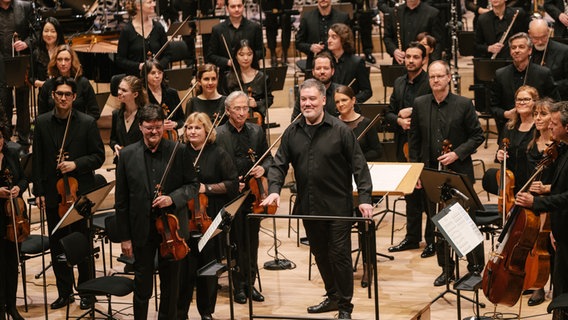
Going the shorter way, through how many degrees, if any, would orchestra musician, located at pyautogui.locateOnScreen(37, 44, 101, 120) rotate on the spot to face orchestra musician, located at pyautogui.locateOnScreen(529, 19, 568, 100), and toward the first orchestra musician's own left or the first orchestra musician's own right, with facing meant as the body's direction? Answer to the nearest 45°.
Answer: approximately 90° to the first orchestra musician's own left

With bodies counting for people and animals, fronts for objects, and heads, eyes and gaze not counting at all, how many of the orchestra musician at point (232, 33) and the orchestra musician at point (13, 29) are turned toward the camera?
2

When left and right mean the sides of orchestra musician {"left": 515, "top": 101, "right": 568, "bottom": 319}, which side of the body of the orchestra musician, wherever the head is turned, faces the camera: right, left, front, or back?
left

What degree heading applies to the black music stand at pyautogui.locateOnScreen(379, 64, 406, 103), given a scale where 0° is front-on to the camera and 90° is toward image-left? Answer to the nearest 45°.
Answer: approximately 180°

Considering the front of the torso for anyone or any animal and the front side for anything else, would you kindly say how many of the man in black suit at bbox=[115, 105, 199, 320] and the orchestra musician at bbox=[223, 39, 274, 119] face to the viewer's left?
0

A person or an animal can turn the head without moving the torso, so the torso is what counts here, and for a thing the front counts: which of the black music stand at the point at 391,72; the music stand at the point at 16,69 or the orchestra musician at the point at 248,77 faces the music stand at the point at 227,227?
the orchestra musician

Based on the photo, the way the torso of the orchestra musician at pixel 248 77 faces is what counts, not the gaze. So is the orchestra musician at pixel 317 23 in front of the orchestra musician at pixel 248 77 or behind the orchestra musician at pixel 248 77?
behind

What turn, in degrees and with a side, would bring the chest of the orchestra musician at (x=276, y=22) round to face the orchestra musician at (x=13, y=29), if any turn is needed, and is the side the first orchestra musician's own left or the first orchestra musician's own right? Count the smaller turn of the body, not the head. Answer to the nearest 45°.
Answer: approximately 45° to the first orchestra musician's own right

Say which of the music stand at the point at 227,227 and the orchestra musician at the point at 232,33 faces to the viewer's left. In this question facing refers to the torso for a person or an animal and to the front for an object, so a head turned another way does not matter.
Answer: the music stand

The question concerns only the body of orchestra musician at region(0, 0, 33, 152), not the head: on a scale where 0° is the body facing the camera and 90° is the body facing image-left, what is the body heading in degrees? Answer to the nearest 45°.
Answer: approximately 0°

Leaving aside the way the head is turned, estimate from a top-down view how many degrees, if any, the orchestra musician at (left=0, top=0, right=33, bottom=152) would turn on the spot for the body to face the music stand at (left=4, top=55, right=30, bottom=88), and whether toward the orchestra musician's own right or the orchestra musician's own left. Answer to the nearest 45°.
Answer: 0° — they already face it

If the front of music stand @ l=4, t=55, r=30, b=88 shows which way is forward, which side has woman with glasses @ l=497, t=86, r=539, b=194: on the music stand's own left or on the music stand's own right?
on the music stand's own right
